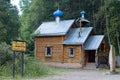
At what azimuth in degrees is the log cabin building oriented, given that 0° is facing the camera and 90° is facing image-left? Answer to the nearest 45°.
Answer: approximately 315°
